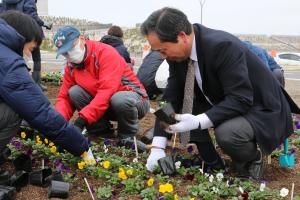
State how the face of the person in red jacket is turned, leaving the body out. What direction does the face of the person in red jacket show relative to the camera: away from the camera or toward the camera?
toward the camera

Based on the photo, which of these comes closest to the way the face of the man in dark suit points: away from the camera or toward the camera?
toward the camera

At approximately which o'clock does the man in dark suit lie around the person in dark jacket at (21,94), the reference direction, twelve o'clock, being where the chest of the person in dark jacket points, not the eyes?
The man in dark suit is roughly at 12 o'clock from the person in dark jacket.

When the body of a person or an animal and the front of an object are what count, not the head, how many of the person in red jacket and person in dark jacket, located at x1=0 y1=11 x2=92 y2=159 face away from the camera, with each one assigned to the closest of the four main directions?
0

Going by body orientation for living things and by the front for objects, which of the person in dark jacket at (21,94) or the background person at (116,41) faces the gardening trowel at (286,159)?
the person in dark jacket

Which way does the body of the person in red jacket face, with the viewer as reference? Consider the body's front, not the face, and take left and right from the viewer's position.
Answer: facing the viewer and to the left of the viewer

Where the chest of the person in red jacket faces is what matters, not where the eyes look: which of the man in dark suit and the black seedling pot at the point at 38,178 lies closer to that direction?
the black seedling pot

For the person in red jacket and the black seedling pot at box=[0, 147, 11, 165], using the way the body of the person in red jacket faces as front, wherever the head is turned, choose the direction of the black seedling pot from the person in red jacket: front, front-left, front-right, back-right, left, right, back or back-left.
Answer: front

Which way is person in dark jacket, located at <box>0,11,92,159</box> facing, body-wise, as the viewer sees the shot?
to the viewer's right
